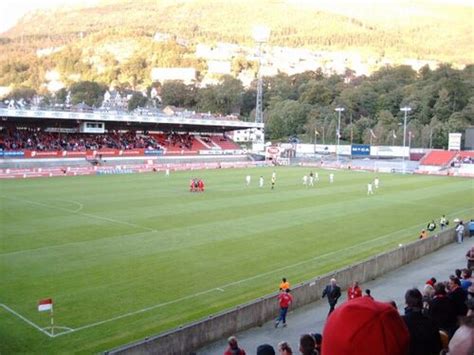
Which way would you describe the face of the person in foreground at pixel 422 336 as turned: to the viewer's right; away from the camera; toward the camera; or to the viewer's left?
away from the camera

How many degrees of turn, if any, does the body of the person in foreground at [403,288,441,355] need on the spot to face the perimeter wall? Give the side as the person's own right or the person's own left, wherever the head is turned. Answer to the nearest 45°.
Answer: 0° — they already face it

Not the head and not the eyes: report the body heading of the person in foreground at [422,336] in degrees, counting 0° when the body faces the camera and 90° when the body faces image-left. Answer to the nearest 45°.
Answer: approximately 135°
